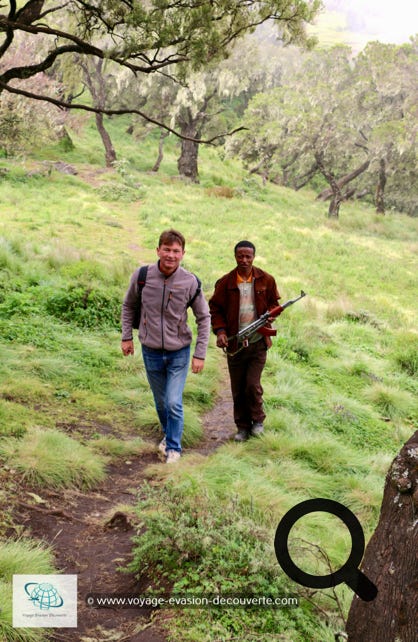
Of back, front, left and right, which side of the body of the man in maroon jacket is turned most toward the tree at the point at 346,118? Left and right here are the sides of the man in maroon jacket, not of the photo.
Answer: back

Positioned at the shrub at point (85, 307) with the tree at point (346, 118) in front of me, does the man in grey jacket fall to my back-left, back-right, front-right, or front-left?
back-right

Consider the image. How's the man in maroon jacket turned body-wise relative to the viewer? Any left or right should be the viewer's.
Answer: facing the viewer

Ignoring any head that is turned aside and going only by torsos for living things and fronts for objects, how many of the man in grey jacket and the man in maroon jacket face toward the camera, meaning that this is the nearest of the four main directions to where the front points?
2

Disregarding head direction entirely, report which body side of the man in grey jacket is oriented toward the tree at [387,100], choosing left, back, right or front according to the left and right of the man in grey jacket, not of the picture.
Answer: back

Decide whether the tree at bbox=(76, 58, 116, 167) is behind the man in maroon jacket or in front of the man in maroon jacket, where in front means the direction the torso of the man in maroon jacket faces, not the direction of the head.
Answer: behind

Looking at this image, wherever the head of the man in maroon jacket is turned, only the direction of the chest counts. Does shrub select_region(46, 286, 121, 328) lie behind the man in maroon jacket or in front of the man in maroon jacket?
behind

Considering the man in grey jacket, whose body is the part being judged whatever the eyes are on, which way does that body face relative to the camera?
toward the camera

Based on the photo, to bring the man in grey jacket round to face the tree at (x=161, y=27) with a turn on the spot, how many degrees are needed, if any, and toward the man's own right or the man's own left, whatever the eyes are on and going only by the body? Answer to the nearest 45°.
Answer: approximately 180°
